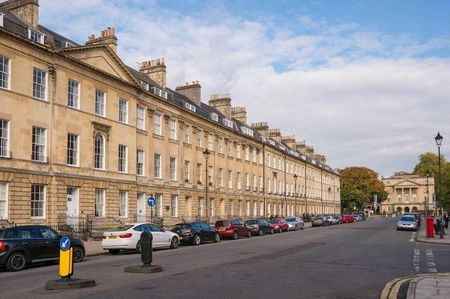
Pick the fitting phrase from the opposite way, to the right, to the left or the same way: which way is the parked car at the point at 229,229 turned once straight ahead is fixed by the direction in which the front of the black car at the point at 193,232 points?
the same way

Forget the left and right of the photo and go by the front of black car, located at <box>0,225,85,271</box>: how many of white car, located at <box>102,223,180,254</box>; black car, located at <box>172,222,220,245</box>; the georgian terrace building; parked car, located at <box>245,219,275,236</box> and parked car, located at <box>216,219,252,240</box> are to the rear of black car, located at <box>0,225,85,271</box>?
0

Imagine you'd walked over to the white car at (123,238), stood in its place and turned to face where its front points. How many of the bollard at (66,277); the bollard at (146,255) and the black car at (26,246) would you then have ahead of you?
0

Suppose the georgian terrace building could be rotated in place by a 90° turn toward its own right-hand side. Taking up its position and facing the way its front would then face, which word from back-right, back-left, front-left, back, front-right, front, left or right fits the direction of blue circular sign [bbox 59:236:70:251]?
front-left

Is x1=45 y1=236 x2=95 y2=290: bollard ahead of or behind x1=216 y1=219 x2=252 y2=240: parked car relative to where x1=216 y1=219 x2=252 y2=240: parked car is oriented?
behind

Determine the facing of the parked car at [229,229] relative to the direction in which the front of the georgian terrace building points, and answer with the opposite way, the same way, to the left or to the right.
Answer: to the left

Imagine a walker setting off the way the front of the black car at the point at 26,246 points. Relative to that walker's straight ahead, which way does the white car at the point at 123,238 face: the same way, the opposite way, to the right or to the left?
the same way

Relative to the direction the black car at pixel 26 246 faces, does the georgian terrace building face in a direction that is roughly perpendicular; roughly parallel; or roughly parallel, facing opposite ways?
roughly perpendicular

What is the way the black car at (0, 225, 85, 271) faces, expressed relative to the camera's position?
facing away from the viewer and to the right of the viewer

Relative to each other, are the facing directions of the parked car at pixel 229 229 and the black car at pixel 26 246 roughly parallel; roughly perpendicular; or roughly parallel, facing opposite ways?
roughly parallel

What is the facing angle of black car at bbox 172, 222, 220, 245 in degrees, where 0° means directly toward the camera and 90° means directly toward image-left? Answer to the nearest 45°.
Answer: approximately 225°

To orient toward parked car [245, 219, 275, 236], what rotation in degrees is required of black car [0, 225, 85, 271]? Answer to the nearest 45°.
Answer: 0° — it already faces it

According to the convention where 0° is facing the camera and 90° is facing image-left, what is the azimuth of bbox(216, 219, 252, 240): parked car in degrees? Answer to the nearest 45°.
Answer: approximately 225°

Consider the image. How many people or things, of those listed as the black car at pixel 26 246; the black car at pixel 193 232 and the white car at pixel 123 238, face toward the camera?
0

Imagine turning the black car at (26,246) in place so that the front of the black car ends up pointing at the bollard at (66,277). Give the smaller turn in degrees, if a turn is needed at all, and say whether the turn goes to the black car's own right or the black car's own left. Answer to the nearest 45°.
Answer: approximately 135° to the black car's own right

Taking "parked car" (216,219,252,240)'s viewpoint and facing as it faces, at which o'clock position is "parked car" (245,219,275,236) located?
"parked car" (245,219,275,236) is roughly at 11 o'clock from "parked car" (216,219,252,240).

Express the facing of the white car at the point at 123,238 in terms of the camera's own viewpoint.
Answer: facing away from the viewer and to the right of the viewer
